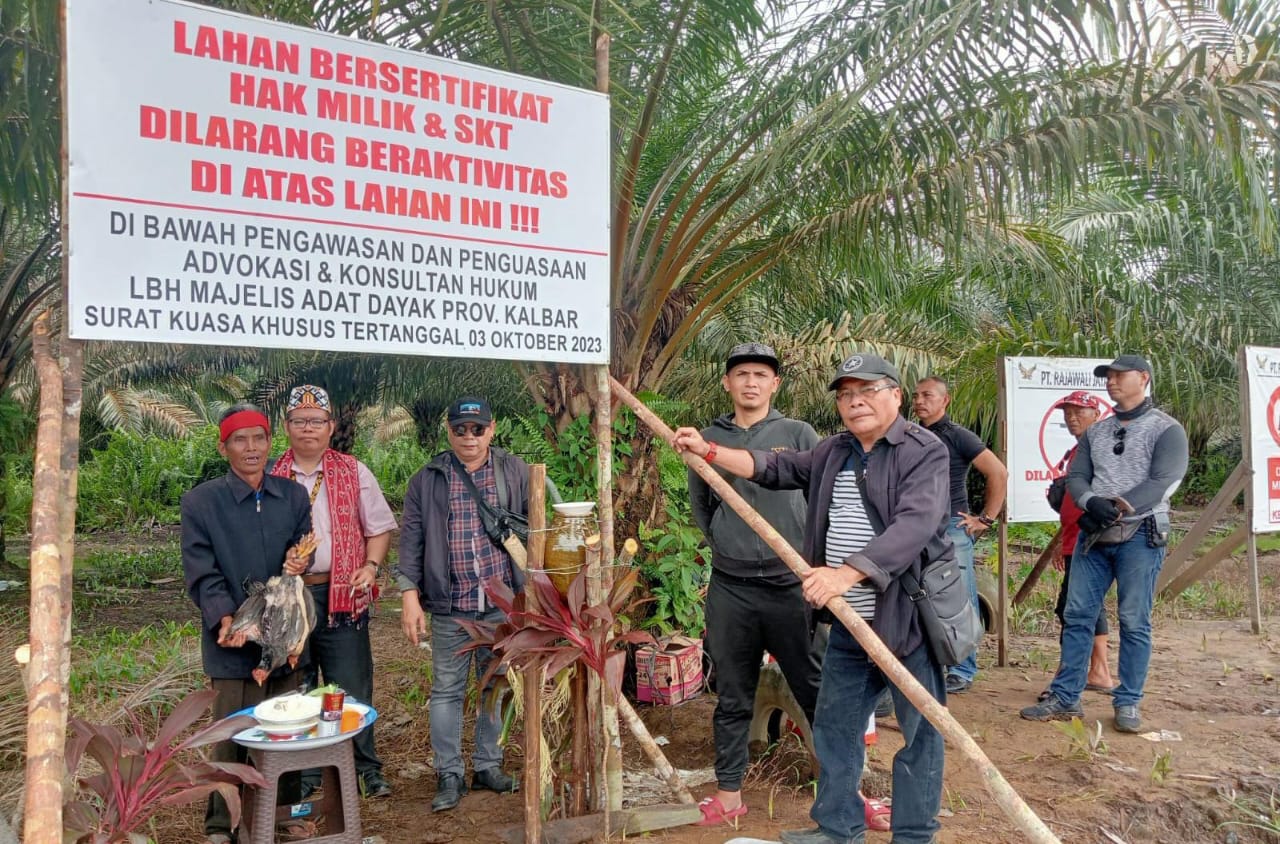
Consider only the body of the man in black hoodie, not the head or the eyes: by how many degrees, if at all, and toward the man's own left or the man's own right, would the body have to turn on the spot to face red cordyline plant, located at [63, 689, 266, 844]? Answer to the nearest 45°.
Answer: approximately 45° to the man's own right

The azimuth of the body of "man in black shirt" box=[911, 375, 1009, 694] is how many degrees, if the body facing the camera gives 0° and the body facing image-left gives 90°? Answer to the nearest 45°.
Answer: approximately 45°

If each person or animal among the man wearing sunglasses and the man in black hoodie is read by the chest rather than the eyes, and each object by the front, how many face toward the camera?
2

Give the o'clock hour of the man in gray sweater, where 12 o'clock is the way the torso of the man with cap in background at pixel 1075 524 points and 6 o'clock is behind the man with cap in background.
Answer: The man in gray sweater is roughly at 10 o'clock from the man with cap in background.

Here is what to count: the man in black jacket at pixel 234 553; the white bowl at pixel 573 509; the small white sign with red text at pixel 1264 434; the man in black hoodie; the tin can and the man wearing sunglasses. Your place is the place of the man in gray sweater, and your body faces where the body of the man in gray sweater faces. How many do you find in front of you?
5

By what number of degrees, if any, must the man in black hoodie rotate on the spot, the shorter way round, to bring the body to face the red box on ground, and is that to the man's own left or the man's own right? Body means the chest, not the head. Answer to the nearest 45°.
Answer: approximately 180°

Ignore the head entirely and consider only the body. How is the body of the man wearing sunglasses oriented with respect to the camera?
toward the camera

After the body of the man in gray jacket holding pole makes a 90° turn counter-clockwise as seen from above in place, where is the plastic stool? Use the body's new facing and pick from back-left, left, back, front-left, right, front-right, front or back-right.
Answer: back-right

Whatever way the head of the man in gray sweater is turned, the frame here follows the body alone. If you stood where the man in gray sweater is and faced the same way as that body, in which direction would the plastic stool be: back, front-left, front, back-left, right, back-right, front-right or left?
front

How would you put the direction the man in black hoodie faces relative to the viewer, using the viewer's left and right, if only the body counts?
facing the viewer
